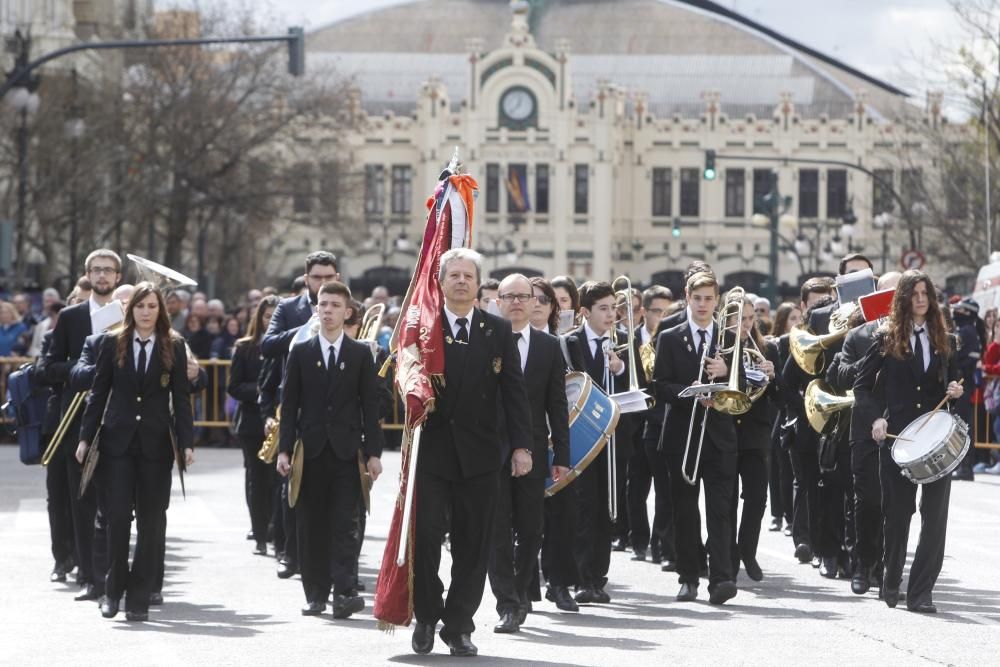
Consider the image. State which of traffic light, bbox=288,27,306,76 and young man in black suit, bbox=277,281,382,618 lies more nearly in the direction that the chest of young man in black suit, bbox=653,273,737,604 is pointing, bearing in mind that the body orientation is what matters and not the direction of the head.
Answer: the young man in black suit

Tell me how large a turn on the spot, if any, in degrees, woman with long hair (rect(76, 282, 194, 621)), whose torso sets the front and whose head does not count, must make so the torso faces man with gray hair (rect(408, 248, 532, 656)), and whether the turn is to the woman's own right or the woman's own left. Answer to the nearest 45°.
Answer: approximately 45° to the woman's own left

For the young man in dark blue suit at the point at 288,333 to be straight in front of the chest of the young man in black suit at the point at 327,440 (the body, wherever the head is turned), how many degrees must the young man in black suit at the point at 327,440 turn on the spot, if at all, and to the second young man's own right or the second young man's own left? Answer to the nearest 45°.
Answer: approximately 180°

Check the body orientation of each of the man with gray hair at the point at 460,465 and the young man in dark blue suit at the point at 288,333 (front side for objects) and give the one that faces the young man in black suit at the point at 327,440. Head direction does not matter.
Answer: the young man in dark blue suit at the point at 288,333

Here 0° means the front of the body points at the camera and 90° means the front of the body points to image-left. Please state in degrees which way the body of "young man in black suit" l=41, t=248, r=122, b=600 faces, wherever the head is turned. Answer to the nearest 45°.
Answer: approximately 0°

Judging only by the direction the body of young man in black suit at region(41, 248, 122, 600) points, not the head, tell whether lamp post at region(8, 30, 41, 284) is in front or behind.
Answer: behind

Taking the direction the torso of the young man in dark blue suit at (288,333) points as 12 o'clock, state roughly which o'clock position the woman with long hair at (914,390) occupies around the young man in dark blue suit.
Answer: The woman with long hair is roughly at 10 o'clock from the young man in dark blue suit.

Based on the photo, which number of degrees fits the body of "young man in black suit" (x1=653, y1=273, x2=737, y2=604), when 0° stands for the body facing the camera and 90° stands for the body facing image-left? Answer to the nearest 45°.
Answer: approximately 0°

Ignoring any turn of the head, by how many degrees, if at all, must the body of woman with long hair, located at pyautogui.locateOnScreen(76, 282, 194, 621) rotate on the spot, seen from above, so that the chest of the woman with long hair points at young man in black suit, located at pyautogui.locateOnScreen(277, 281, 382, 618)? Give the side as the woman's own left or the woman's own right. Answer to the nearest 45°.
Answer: approximately 90° to the woman's own left

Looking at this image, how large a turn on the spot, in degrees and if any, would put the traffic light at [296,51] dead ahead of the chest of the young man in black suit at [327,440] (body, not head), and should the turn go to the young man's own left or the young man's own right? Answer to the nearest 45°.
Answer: approximately 180°
